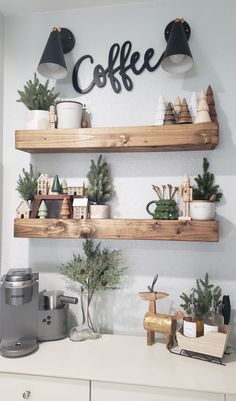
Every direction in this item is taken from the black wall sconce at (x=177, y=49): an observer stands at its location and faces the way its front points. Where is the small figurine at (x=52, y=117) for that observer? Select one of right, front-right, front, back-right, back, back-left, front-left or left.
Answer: right

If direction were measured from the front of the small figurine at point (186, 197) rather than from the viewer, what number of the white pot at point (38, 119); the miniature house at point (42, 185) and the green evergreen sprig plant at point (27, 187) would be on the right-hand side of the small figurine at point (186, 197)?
3

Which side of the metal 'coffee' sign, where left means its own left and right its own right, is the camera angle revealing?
front

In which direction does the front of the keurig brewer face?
toward the camera

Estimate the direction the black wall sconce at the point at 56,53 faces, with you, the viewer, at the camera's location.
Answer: facing the viewer and to the left of the viewer

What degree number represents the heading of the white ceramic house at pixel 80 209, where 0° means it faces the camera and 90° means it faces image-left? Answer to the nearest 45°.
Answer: approximately 0°

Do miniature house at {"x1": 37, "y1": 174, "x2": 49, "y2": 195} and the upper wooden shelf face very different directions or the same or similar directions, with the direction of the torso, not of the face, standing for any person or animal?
same or similar directions

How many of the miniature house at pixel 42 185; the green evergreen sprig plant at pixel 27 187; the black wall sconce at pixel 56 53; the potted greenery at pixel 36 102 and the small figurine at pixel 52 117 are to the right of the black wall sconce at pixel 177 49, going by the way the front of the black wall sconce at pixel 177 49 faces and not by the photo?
5

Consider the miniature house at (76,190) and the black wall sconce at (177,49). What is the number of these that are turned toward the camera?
2

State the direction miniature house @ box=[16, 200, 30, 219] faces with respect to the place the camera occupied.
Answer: facing the viewer

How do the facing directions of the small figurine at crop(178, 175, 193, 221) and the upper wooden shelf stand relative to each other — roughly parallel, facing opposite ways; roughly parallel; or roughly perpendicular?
roughly parallel

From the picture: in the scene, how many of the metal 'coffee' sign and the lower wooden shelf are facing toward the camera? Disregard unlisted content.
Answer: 2
